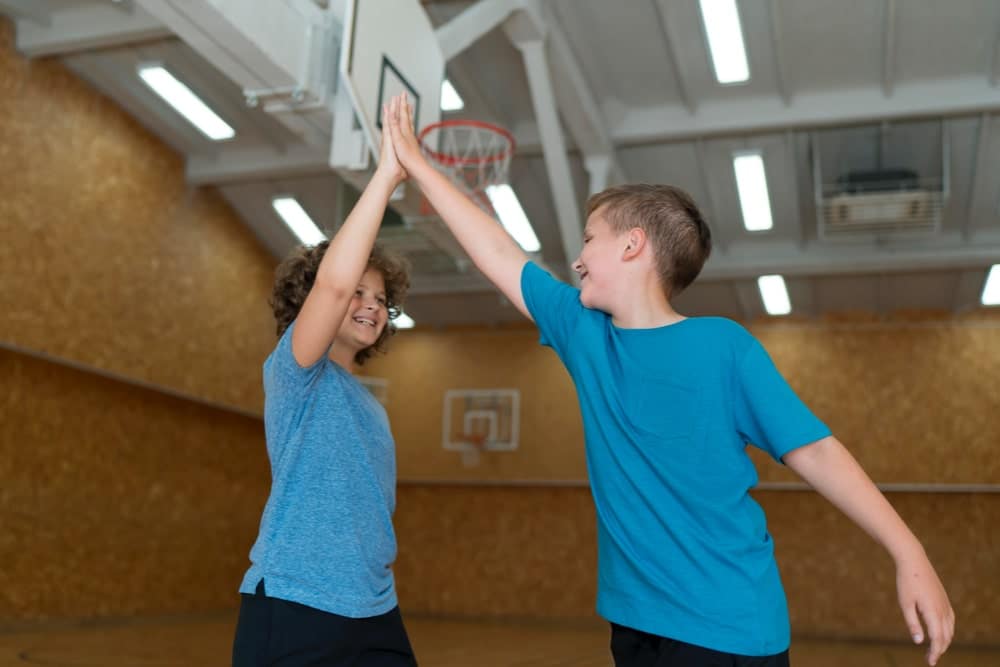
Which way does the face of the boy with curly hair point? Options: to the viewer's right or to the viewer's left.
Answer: to the viewer's right

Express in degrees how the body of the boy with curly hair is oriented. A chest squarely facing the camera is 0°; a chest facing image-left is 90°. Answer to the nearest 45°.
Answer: approximately 315°

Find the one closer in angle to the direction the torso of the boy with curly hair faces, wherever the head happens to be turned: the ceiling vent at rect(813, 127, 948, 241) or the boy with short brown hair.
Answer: the boy with short brown hair

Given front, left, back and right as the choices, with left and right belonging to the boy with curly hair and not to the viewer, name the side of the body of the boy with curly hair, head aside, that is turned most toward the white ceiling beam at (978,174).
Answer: left

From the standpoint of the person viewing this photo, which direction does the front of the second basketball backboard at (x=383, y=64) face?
facing the viewer and to the right of the viewer

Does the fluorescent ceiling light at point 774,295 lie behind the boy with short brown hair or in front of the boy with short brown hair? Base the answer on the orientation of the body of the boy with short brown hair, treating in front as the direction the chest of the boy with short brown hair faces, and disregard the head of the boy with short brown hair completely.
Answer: behind

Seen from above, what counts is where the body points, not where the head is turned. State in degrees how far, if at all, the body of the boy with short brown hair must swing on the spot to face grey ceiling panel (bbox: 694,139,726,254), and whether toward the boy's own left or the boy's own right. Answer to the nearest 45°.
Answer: approximately 135° to the boy's own right

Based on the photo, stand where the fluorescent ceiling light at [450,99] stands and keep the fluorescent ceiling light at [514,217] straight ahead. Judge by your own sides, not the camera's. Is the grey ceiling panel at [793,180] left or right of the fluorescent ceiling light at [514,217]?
right

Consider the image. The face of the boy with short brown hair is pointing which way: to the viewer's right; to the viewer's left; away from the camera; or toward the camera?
to the viewer's left

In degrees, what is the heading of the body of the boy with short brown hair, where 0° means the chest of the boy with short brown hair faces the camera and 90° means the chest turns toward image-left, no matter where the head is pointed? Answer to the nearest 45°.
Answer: approximately 45°

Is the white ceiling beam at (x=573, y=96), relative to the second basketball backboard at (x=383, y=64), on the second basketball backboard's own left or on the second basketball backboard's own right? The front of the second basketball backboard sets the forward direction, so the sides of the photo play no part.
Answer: on the second basketball backboard's own left

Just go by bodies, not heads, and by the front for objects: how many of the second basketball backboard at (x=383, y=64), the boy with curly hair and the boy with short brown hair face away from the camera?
0

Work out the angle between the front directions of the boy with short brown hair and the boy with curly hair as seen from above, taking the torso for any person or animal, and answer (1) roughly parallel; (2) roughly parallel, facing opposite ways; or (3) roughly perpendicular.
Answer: roughly perpendicular
